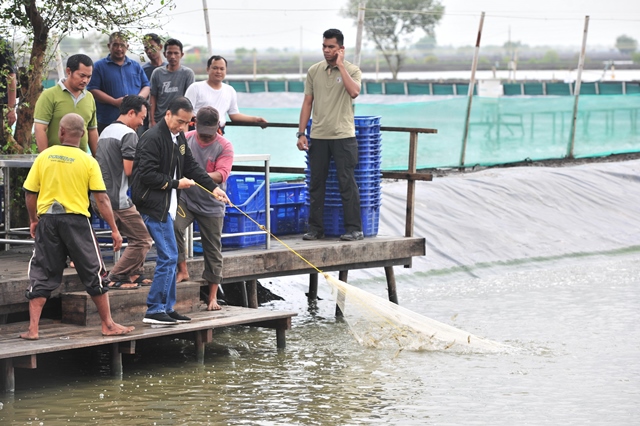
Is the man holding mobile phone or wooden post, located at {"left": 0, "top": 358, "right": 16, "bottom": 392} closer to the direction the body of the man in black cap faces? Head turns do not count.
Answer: the wooden post

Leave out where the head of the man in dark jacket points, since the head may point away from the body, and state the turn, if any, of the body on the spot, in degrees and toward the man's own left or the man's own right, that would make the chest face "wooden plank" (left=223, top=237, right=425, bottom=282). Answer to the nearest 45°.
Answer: approximately 90° to the man's own left

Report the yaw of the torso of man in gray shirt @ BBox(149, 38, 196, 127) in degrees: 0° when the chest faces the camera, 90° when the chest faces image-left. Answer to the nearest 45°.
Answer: approximately 0°

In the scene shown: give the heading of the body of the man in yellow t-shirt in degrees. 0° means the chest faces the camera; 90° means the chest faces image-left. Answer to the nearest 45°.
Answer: approximately 180°

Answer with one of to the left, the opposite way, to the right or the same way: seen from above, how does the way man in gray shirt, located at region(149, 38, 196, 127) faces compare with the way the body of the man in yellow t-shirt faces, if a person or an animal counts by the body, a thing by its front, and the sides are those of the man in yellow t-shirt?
the opposite way

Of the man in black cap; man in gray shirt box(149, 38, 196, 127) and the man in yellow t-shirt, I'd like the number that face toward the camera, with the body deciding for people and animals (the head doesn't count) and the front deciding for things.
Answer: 2

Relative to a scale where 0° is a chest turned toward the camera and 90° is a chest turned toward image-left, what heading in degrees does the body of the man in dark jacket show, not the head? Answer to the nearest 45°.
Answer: approximately 315°

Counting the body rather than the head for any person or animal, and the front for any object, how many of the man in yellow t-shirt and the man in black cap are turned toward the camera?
1
